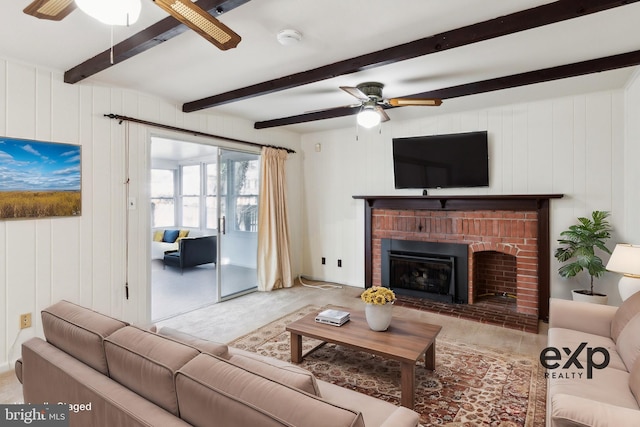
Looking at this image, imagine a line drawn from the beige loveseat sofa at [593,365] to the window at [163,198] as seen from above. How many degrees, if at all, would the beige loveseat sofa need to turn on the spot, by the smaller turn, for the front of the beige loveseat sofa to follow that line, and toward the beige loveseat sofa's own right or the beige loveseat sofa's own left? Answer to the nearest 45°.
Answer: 0° — it already faces it

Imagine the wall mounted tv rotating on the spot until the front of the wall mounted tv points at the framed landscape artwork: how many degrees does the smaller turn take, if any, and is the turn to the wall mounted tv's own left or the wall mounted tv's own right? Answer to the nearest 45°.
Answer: approximately 45° to the wall mounted tv's own right

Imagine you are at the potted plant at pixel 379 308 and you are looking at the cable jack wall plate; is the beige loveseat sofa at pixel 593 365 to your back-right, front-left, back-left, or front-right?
back-left

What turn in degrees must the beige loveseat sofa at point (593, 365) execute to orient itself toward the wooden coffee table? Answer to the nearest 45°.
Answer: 0° — it already faces it

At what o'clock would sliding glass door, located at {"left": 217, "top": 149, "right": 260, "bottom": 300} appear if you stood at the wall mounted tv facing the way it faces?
The sliding glass door is roughly at 3 o'clock from the wall mounted tv.

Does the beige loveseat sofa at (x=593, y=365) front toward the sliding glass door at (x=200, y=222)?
yes

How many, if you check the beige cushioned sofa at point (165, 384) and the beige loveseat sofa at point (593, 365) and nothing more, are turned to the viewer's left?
1

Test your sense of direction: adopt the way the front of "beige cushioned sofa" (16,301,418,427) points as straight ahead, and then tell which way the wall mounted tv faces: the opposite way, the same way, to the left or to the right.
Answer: the opposite way

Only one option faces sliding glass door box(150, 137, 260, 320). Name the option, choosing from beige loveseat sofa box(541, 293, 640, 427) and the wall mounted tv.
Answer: the beige loveseat sofa

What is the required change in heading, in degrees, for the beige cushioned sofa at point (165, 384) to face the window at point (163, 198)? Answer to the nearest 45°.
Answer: approximately 45° to its left

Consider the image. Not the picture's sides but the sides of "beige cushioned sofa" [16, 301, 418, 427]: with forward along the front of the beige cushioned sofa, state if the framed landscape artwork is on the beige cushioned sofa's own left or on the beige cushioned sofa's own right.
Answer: on the beige cushioned sofa's own left

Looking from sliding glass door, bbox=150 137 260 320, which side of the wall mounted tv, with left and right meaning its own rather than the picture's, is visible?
right

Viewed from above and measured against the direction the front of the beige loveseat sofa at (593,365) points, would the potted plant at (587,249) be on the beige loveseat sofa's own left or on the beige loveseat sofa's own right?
on the beige loveseat sofa's own right

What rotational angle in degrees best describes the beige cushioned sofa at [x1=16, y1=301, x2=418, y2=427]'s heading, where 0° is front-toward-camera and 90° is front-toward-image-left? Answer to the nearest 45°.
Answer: approximately 225°

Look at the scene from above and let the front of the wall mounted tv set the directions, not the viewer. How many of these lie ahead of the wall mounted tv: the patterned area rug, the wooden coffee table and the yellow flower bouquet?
3

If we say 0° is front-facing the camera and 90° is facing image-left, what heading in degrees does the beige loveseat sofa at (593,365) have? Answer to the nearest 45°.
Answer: approximately 90°
